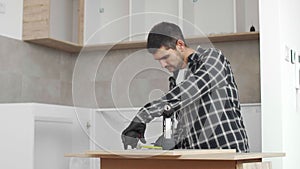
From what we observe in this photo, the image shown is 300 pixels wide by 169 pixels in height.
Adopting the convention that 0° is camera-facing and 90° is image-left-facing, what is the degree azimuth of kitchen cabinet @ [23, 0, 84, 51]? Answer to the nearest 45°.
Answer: approximately 315°

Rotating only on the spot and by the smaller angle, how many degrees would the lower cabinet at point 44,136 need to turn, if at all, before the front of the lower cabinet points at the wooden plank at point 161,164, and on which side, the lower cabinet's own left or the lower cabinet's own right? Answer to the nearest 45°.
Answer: approximately 45° to the lower cabinet's own left

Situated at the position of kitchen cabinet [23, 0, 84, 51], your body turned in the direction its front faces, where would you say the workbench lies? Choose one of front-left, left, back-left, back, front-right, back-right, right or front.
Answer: front-right

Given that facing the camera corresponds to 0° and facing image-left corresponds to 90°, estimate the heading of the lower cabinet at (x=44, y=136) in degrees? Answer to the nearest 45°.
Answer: approximately 0°

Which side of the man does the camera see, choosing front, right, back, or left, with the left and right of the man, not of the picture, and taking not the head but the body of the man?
left

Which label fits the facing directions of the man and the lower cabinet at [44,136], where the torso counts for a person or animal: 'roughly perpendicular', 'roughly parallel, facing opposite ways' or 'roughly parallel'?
roughly perpendicular

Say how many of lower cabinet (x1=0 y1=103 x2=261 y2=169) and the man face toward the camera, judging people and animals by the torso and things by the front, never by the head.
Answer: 1

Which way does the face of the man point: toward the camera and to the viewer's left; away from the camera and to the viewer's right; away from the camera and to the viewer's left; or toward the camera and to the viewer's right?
toward the camera and to the viewer's left
